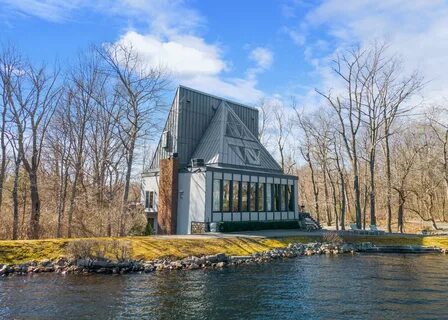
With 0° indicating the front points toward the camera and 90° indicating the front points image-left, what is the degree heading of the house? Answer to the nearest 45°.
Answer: approximately 315°

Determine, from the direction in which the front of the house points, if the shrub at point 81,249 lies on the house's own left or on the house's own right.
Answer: on the house's own right

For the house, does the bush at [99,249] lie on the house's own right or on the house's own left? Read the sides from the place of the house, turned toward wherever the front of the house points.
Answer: on the house's own right
